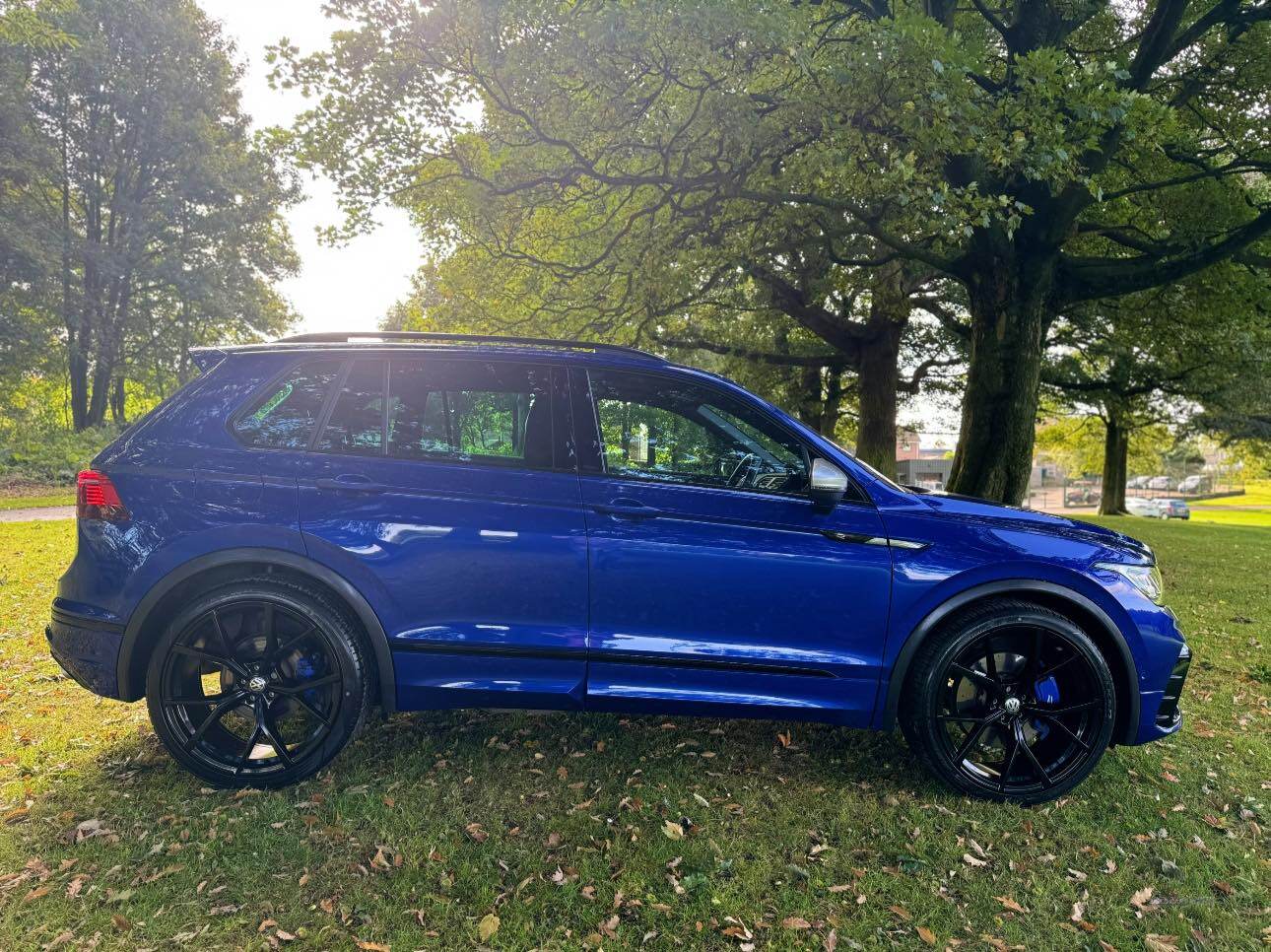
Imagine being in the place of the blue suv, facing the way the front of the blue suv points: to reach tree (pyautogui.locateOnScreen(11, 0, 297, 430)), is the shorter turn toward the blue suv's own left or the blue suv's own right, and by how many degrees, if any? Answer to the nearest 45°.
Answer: approximately 135° to the blue suv's own left

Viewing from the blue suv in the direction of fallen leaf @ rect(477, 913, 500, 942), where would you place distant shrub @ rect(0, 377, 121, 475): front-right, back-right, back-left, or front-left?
back-right

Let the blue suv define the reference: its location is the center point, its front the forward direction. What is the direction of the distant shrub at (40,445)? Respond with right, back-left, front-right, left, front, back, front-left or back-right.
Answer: back-left

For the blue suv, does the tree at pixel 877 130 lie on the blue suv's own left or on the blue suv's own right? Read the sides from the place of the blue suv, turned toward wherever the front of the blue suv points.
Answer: on the blue suv's own left

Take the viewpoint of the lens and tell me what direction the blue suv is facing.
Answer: facing to the right of the viewer
